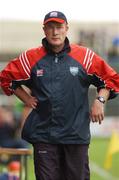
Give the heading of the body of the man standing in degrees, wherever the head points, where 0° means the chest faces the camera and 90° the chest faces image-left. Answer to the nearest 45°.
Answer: approximately 0°
